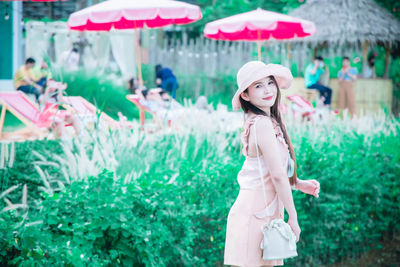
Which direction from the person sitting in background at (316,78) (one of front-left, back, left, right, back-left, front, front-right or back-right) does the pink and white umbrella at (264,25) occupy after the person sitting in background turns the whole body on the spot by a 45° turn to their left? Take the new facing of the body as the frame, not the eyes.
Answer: back-right

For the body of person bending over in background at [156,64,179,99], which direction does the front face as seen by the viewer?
to the viewer's left

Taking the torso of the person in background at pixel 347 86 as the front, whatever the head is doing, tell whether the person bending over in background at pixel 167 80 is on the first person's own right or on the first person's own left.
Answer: on the first person's own right

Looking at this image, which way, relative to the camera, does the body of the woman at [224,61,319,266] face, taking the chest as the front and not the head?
to the viewer's right
